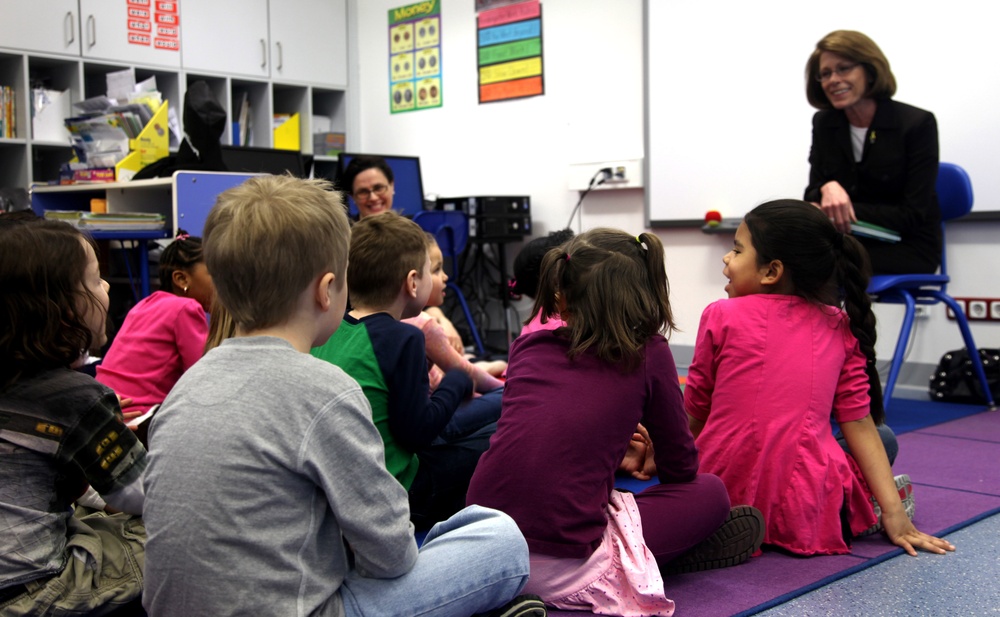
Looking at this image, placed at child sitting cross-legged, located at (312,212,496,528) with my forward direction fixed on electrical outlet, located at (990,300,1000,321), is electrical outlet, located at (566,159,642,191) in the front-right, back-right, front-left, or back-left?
front-left

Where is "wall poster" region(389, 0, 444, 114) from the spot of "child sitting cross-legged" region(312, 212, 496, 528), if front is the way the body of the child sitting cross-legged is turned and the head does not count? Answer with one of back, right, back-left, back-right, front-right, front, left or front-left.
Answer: front-left

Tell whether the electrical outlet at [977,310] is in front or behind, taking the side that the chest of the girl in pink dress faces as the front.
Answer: in front

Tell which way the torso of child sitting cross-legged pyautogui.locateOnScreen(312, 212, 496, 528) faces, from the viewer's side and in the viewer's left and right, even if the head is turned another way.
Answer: facing away from the viewer and to the right of the viewer

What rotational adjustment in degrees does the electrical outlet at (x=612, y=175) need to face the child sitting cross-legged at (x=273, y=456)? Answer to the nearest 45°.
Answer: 0° — it already faces them

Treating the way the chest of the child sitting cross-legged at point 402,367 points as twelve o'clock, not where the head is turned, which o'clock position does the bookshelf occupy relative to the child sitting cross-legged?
The bookshelf is roughly at 10 o'clock from the child sitting cross-legged.

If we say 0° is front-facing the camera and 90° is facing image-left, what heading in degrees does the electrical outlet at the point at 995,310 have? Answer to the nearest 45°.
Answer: approximately 0°

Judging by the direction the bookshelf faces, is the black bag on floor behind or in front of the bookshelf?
in front

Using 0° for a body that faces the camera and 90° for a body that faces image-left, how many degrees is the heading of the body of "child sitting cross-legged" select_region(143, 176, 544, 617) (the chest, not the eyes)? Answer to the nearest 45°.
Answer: approximately 225°

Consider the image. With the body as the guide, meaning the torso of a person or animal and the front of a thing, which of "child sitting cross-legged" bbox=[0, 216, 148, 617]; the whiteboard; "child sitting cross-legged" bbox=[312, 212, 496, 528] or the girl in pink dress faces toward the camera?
the whiteboard

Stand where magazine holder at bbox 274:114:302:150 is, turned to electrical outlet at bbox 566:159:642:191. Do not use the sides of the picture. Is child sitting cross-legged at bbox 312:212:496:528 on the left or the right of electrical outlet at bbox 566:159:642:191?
right

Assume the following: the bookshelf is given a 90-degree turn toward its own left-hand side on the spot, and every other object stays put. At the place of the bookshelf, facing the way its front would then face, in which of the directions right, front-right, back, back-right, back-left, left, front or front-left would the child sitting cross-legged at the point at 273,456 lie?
back-right

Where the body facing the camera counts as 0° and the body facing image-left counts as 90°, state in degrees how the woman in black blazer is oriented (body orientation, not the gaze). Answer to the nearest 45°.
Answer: approximately 45°

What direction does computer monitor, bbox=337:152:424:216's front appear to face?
toward the camera

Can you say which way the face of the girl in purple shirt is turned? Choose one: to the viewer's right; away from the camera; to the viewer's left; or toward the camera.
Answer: away from the camera

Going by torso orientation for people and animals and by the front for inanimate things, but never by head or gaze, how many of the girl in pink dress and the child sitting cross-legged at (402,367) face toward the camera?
0
